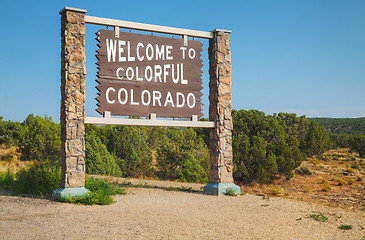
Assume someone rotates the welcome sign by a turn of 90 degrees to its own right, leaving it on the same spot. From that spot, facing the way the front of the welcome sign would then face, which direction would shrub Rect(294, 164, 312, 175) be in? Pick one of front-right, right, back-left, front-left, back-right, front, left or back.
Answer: back

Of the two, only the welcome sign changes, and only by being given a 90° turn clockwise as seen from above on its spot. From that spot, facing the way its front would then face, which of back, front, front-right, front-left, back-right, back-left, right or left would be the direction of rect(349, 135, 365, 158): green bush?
back

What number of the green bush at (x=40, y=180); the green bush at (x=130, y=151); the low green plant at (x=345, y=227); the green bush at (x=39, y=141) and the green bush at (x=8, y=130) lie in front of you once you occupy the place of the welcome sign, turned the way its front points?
1

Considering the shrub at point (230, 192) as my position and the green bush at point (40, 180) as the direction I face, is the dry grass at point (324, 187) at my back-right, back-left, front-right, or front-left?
back-right

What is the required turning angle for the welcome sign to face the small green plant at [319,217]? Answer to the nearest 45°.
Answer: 0° — it already faces it

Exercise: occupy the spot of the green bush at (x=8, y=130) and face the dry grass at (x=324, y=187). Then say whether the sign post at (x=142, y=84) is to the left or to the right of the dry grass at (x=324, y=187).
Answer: right

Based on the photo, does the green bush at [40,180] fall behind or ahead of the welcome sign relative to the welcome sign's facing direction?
behind

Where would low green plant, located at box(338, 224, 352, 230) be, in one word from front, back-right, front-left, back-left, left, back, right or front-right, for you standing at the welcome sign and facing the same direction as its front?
front

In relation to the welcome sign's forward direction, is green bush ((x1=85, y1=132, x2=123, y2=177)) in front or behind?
behind

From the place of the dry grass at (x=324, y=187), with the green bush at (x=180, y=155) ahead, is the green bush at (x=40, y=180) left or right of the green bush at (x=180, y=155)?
left

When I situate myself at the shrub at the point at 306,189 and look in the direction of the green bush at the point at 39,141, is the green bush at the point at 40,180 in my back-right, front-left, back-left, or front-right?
front-left

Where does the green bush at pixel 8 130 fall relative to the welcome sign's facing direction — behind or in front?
behind

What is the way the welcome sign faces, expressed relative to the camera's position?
facing the viewer and to the right of the viewer

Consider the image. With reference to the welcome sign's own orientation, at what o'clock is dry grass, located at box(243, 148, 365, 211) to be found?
The dry grass is roughly at 9 o'clock from the welcome sign.

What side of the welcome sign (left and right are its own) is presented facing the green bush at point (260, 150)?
left
